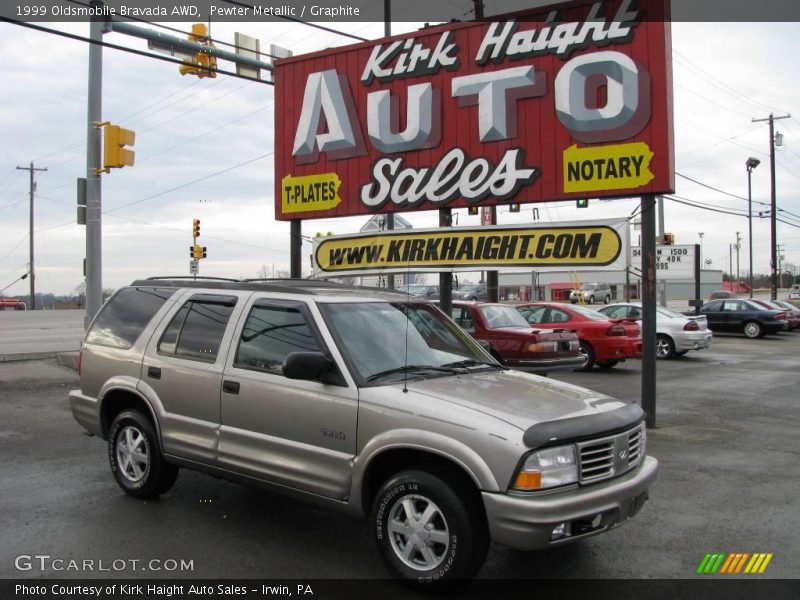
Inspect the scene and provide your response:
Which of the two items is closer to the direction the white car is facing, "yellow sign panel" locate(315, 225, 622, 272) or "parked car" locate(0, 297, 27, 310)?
the parked car

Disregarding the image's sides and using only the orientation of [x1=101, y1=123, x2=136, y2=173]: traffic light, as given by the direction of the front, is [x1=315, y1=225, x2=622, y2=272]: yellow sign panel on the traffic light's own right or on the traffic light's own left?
on the traffic light's own right

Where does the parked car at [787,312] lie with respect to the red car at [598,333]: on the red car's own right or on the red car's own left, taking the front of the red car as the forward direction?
on the red car's own right

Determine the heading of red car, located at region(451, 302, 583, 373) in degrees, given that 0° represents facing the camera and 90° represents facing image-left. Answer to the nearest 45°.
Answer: approximately 135°

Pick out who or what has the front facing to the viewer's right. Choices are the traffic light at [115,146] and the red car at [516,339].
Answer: the traffic light

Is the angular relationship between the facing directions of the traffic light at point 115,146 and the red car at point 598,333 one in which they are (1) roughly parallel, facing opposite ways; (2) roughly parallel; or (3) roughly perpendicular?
roughly perpendicular

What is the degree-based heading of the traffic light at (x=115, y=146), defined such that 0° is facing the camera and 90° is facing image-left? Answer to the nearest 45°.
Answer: approximately 270°

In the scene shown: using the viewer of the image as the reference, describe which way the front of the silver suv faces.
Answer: facing the viewer and to the right of the viewer

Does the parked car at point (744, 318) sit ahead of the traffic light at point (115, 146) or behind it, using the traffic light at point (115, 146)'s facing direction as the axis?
ahead
